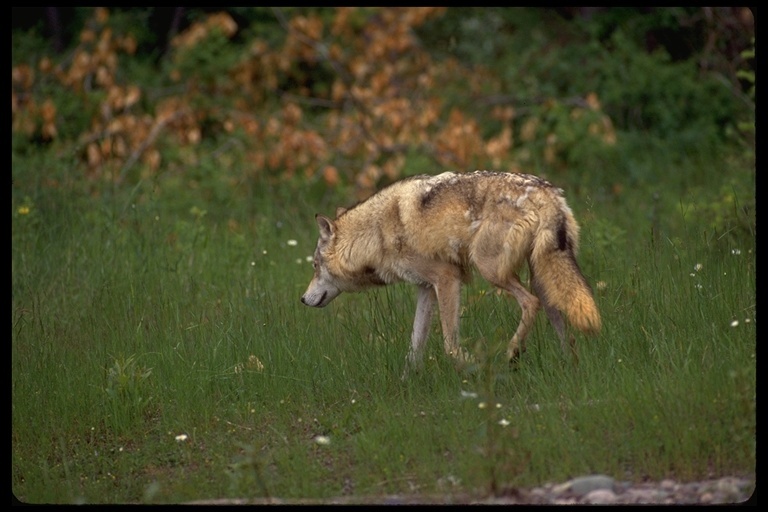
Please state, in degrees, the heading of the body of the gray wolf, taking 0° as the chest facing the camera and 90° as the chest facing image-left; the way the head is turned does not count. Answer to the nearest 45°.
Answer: approximately 90°

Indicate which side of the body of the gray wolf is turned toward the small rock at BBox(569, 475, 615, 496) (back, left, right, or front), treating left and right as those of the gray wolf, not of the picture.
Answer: left

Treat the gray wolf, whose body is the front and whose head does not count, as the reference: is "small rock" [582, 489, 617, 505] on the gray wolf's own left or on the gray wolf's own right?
on the gray wolf's own left
